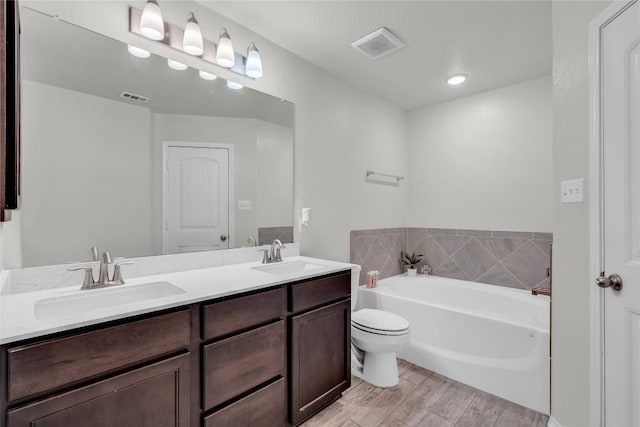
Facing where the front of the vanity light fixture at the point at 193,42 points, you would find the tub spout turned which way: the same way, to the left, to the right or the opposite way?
the opposite way

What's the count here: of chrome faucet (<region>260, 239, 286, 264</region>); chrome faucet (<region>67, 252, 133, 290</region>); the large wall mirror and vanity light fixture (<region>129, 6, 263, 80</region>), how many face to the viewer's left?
0

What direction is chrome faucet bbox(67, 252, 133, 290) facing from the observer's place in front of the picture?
facing the viewer and to the right of the viewer

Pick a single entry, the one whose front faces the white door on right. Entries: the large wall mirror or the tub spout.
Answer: the large wall mirror

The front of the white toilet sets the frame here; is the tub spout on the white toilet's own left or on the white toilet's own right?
on the white toilet's own left

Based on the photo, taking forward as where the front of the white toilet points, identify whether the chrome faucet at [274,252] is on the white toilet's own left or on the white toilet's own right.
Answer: on the white toilet's own right

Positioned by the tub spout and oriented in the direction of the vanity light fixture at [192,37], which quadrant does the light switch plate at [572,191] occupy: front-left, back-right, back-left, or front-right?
front-left

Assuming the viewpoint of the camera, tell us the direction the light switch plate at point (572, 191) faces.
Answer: facing the viewer and to the left of the viewer

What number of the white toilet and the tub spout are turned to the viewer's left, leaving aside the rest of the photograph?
1

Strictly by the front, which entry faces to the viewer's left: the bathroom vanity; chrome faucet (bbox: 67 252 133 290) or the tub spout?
the tub spout

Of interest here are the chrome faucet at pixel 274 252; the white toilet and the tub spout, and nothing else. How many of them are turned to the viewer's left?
1

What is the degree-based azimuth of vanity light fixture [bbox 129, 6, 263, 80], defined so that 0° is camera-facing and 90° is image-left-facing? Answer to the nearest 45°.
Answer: approximately 315°

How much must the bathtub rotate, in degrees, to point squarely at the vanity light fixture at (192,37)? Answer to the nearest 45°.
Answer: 0° — it already faces it

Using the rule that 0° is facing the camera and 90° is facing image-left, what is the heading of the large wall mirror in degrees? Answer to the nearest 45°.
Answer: approximately 315°

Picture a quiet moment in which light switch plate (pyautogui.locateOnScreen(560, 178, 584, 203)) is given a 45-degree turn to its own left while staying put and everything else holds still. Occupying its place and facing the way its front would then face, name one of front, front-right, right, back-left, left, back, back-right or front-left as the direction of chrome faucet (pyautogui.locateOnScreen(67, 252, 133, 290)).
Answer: front-right

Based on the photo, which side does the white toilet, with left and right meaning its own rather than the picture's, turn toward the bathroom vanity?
right
